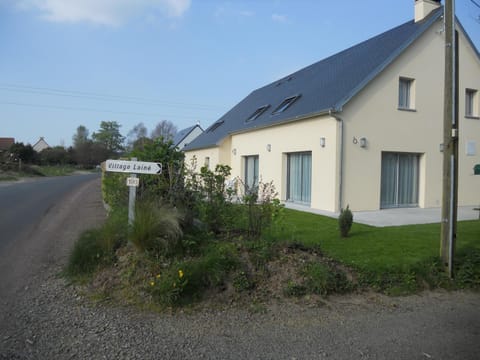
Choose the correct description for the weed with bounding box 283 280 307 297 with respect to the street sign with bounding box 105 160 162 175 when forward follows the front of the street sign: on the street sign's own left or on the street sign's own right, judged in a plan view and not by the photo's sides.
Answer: on the street sign's own left

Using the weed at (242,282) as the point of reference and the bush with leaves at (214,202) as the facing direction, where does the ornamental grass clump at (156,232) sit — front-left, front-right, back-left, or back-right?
front-left

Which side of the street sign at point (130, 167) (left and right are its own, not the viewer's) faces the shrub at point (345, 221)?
left

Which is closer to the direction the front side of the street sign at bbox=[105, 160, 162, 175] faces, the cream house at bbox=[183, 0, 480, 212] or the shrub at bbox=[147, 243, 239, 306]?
the shrub

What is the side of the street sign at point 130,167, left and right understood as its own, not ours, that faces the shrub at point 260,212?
left

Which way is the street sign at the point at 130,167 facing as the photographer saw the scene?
facing the viewer

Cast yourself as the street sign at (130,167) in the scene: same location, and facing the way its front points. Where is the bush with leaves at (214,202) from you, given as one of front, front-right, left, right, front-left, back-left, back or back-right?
left

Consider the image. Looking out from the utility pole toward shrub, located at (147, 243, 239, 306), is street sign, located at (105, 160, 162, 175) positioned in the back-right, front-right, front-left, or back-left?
front-right
